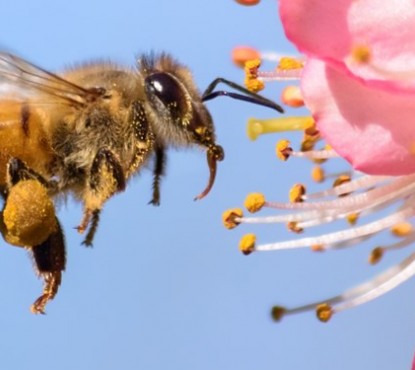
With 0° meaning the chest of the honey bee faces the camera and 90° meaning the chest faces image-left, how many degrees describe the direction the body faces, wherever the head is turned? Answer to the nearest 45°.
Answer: approximately 270°

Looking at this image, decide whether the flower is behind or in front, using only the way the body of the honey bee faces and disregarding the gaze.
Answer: in front
